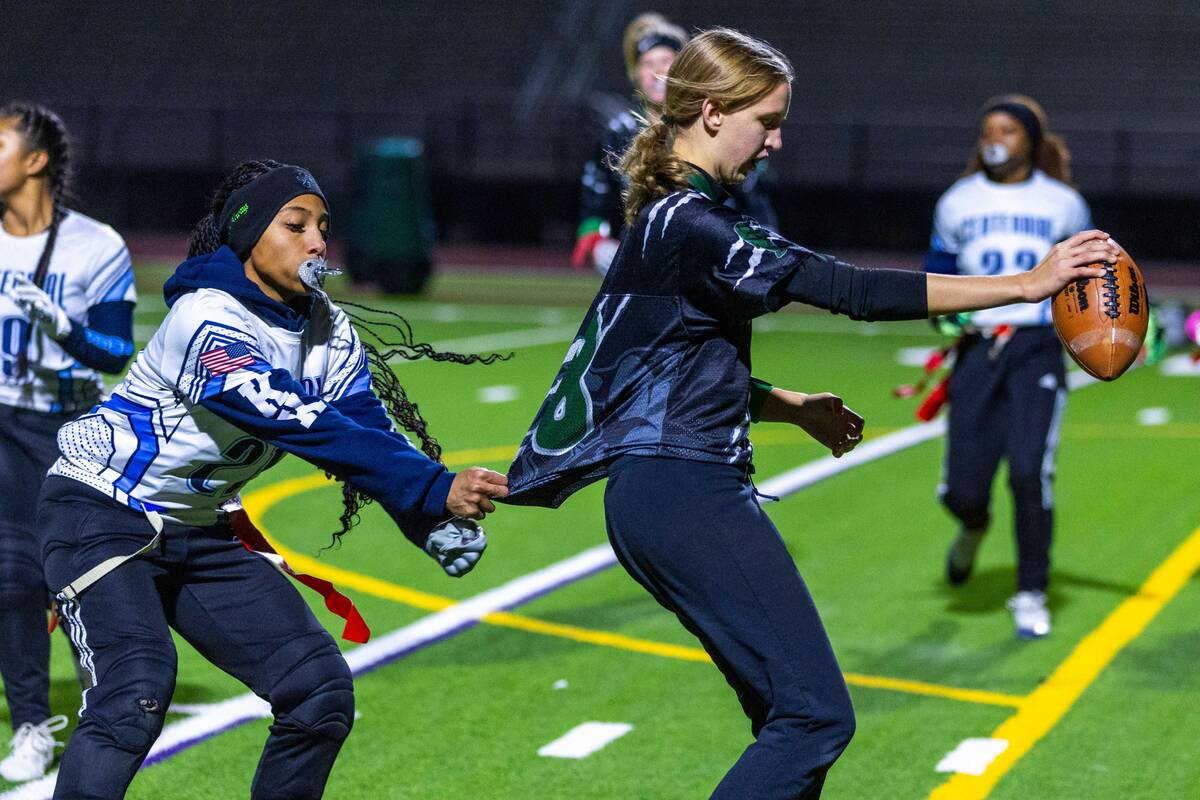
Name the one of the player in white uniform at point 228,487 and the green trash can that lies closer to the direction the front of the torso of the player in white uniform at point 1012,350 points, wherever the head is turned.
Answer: the player in white uniform

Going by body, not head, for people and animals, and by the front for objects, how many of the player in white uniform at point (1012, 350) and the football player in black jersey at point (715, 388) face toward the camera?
1

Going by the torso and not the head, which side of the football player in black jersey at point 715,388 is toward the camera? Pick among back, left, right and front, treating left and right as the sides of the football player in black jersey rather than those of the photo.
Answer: right

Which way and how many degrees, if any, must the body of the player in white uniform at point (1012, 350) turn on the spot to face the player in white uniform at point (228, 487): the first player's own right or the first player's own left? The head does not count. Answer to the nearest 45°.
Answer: approximately 45° to the first player's own right

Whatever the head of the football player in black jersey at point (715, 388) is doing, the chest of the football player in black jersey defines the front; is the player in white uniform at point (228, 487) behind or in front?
behind

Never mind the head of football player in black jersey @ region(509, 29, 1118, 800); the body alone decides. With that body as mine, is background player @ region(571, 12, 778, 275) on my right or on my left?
on my left

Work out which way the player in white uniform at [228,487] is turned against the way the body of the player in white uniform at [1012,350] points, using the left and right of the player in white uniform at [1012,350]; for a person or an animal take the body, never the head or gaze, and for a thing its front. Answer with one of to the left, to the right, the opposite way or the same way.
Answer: to the left

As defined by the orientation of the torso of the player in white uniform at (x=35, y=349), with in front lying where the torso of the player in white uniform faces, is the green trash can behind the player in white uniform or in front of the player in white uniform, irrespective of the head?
behind

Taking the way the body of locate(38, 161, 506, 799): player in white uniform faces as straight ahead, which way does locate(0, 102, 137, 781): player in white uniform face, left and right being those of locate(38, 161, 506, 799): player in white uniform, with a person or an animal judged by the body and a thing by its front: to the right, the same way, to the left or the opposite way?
to the right

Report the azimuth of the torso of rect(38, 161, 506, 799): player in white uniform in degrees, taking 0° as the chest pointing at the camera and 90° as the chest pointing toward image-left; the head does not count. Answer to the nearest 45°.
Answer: approximately 315°

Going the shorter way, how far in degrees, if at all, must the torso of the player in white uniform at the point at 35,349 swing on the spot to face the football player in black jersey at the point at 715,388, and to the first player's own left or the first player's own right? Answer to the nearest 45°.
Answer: approximately 90° to the first player's own left

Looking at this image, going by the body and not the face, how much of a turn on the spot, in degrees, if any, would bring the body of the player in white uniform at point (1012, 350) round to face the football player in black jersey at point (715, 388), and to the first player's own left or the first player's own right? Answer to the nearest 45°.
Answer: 0° — they already face them
